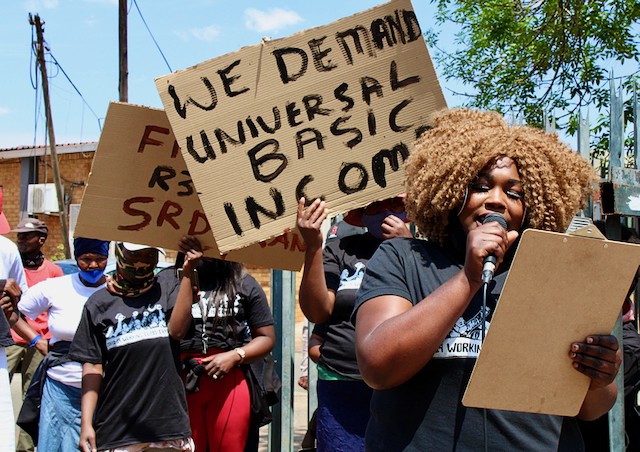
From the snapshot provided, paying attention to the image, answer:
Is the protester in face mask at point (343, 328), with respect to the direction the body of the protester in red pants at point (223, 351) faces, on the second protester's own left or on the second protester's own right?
on the second protester's own left

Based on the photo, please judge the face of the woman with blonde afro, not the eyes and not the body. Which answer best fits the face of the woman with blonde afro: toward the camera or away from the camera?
toward the camera

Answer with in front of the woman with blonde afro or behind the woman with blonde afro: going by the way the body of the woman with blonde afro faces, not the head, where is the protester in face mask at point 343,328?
behind

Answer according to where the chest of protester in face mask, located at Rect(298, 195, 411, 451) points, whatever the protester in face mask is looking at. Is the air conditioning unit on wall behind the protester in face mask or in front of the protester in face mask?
behind

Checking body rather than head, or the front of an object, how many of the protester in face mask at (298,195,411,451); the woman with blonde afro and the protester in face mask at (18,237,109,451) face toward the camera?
3

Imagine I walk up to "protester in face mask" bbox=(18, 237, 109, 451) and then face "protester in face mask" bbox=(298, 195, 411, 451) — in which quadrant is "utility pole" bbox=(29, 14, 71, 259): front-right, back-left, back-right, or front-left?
back-left

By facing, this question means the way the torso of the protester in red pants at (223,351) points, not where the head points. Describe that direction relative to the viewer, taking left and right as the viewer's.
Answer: facing the viewer and to the left of the viewer

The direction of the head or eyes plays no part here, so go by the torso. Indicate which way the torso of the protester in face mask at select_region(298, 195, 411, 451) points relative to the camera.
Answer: toward the camera

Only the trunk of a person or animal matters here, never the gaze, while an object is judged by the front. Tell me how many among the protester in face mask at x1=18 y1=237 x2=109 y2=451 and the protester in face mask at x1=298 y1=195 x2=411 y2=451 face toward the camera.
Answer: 2

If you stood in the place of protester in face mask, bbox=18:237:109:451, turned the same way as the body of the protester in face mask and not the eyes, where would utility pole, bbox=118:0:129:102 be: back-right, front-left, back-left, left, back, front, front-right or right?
back

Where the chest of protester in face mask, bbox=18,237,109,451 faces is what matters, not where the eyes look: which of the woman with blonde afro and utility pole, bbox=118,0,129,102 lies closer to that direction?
the woman with blonde afro

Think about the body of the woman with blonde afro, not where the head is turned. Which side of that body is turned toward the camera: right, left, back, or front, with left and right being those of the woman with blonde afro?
front
